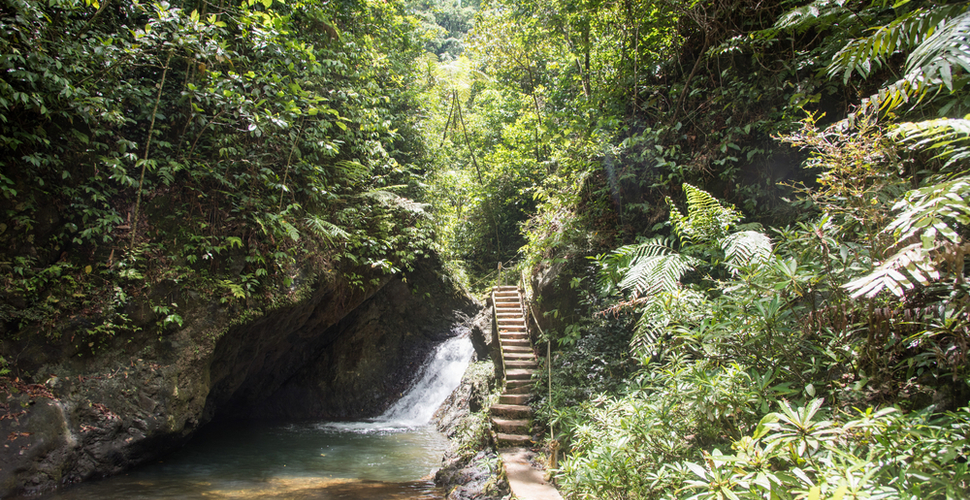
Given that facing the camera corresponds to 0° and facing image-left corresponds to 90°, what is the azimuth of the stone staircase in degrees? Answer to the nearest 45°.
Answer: approximately 0°

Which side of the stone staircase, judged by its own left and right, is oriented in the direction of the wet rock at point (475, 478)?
front

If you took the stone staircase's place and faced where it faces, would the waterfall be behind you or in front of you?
behind

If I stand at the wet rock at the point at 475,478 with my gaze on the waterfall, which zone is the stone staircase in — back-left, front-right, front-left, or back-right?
front-right

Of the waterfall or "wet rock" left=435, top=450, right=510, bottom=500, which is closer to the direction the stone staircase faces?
the wet rock
